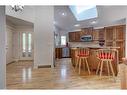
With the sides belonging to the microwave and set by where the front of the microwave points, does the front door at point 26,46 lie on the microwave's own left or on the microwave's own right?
on the microwave's own right

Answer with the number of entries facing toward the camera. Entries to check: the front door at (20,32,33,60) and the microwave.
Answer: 2

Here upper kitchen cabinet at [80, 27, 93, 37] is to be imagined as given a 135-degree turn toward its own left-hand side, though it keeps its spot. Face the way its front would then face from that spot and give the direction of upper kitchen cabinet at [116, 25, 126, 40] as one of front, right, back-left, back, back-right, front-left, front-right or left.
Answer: right

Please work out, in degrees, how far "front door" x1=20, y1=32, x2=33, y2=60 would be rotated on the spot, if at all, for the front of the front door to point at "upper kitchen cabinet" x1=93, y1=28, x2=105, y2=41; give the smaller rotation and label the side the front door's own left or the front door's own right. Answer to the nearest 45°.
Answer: approximately 45° to the front door's own left

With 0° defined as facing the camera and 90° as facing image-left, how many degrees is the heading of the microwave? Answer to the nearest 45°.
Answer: approximately 0°

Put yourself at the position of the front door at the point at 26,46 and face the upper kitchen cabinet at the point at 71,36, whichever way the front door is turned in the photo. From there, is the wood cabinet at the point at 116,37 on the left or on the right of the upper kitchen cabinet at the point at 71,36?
right

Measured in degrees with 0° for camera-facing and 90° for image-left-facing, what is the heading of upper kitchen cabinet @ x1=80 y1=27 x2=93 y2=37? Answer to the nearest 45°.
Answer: approximately 0°

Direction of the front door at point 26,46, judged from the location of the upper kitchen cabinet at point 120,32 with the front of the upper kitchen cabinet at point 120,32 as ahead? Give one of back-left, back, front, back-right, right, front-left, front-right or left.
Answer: right

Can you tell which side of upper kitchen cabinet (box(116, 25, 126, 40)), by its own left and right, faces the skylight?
right

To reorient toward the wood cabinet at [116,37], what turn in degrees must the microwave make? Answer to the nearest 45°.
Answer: approximately 45° to its left
